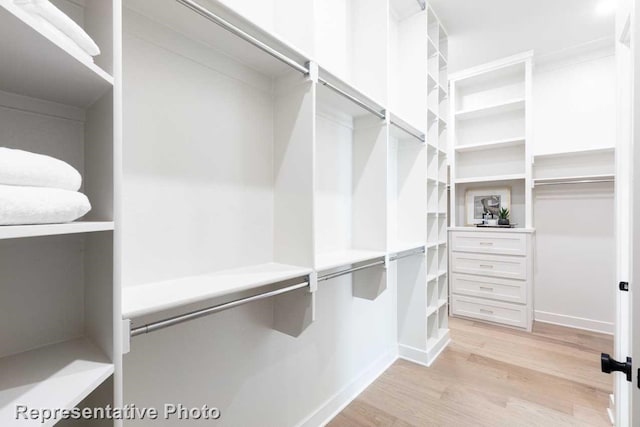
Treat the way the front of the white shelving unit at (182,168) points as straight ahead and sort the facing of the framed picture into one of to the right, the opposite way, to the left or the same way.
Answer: to the right

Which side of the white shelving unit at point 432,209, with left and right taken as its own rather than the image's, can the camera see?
right

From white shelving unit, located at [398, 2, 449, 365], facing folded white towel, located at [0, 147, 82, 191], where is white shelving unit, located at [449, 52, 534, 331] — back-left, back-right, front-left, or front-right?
back-left

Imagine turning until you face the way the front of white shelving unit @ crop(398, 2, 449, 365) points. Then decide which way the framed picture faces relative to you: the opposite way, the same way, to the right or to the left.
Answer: to the right

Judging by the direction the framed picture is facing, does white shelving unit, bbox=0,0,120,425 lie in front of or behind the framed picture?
in front

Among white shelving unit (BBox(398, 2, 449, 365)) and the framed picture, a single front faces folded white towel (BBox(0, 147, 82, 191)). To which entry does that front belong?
the framed picture

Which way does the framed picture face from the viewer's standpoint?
toward the camera

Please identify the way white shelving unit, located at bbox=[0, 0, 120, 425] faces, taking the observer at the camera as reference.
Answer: facing the viewer and to the right of the viewer

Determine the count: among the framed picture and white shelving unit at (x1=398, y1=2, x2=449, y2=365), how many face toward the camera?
1

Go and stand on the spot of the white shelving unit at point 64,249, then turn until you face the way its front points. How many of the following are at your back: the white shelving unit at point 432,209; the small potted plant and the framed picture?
0

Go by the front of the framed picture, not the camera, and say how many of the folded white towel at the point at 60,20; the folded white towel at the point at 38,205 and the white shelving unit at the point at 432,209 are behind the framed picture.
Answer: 0

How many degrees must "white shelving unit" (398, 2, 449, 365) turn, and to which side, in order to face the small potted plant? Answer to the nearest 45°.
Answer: approximately 45° to its left

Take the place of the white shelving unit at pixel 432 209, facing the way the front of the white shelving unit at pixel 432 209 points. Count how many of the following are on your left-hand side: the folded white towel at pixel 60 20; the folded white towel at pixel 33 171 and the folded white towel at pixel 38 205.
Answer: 0

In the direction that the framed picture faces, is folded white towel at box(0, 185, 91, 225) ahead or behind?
ahead

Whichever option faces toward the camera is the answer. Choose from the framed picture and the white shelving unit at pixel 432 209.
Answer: the framed picture

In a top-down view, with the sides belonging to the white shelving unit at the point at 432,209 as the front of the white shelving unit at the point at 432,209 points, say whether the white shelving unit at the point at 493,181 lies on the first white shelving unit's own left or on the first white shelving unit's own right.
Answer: on the first white shelving unit's own left

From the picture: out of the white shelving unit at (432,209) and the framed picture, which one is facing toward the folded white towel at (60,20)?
the framed picture

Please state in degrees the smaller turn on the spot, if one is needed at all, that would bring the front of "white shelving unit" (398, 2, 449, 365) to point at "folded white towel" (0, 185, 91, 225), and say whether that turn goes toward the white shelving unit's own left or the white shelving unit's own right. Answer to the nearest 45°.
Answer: approximately 90° to the white shelving unit's own right

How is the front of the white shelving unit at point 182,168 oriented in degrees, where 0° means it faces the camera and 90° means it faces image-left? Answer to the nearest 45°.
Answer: approximately 315°
